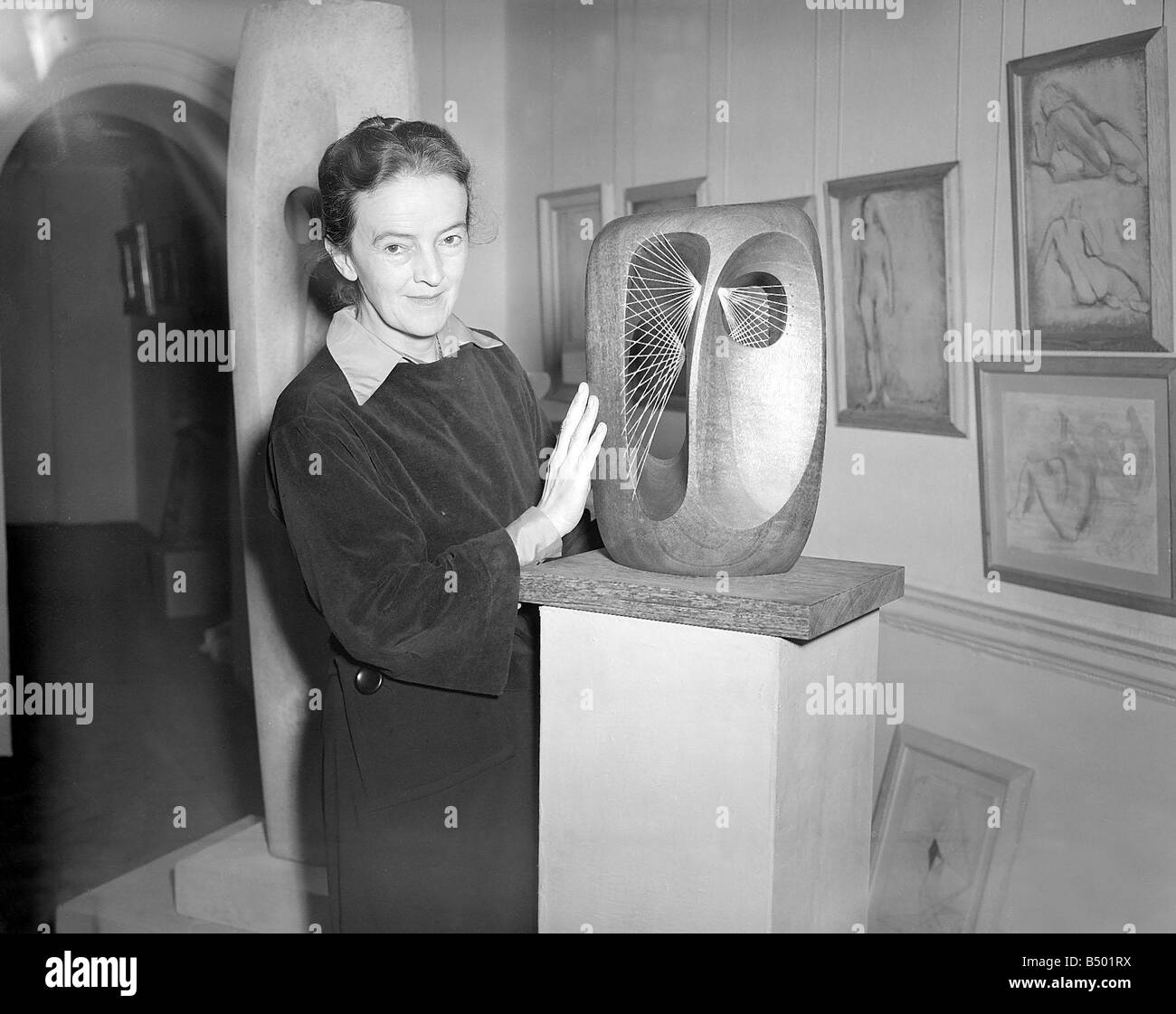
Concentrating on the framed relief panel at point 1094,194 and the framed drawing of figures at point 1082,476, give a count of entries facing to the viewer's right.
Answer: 0

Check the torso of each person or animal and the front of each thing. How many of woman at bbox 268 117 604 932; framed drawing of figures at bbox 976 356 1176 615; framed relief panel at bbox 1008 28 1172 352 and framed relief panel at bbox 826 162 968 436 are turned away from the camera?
0

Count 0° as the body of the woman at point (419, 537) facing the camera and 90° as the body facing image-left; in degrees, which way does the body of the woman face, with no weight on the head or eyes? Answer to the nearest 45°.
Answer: approximately 315°

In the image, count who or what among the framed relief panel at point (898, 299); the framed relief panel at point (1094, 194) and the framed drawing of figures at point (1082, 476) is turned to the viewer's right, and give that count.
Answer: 0

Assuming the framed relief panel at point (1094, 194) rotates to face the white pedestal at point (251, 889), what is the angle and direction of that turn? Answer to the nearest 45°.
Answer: approximately 45° to its right

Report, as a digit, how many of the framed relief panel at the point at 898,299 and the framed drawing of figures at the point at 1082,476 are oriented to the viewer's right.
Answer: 0

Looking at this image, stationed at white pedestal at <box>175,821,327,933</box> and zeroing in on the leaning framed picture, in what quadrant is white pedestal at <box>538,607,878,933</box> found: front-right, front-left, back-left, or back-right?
front-right

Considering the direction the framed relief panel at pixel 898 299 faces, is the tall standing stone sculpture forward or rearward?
forward

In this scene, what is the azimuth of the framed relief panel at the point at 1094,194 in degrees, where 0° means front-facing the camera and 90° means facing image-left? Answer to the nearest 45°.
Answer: approximately 45°

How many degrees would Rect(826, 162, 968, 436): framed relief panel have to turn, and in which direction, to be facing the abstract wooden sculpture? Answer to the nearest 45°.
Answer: approximately 45° to its left

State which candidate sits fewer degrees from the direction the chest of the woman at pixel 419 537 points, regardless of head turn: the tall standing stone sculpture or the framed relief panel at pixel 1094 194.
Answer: the framed relief panel

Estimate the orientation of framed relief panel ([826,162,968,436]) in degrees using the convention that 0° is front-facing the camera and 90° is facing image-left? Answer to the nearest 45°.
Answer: approximately 45°

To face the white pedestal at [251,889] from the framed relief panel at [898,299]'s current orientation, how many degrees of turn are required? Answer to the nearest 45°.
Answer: approximately 45° to its right
